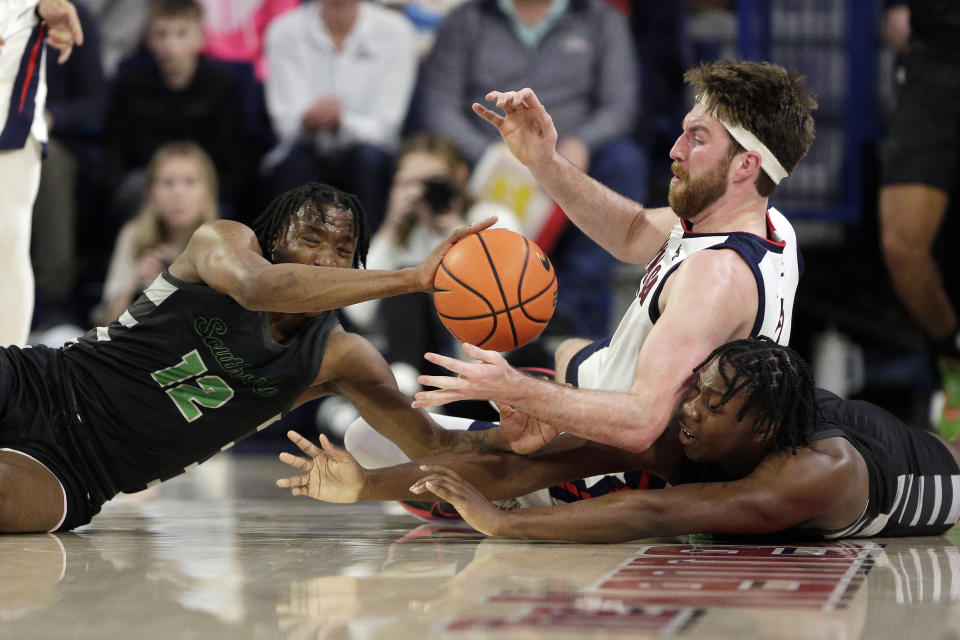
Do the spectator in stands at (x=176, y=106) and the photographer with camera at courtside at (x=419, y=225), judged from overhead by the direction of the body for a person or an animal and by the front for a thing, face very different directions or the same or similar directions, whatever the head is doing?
same or similar directions

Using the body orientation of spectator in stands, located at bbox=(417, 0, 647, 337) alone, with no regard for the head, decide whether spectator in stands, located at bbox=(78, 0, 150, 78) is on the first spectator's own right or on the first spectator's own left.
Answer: on the first spectator's own right

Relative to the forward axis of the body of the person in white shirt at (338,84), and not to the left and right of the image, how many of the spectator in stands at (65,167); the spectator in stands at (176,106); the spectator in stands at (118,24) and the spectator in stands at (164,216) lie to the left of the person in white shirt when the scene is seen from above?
0

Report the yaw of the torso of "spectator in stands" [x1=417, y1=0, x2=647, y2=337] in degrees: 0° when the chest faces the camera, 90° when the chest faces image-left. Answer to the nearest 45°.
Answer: approximately 0°

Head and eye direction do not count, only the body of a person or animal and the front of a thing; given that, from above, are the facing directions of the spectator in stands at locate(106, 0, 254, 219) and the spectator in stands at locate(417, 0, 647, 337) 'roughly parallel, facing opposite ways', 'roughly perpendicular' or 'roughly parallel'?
roughly parallel

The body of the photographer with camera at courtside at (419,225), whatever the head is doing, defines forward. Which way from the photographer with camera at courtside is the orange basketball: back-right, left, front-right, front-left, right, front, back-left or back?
front

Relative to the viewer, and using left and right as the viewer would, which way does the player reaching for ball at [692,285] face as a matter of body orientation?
facing to the left of the viewer

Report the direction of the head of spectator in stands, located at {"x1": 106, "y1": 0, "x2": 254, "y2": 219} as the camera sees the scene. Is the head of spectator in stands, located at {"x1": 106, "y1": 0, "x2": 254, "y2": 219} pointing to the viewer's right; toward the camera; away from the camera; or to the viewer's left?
toward the camera

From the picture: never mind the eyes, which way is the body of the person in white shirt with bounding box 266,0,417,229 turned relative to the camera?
toward the camera

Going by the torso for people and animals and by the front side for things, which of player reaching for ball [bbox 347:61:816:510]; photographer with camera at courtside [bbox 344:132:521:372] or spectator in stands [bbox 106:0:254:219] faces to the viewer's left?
the player reaching for ball

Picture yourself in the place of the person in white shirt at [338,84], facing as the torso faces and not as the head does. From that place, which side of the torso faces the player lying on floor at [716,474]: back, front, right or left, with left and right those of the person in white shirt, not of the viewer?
front

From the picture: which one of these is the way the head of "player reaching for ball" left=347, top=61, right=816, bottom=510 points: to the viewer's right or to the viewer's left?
to the viewer's left

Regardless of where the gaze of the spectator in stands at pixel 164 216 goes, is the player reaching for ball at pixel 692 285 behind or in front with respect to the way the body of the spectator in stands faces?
in front

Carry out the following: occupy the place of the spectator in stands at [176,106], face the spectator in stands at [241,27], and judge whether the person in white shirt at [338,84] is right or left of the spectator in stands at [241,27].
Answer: right

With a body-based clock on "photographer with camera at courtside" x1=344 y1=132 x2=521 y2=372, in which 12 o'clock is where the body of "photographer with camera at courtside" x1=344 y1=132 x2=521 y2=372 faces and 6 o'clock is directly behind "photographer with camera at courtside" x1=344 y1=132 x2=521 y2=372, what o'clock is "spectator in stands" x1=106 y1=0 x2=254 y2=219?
"spectator in stands" x1=106 y1=0 x2=254 y2=219 is roughly at 4 o'clock from "photographer with camera at courtside" x1=344 y1=132 x2=521 y2=372.

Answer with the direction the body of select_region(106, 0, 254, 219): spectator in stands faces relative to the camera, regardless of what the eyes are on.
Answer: toward the camera
